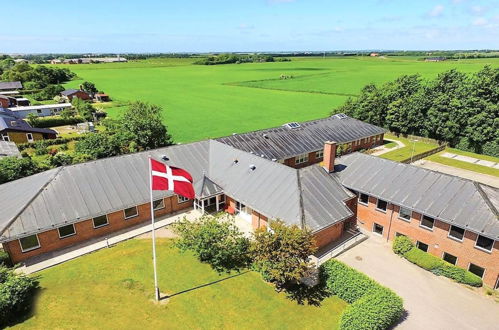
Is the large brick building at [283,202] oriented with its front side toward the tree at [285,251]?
yes

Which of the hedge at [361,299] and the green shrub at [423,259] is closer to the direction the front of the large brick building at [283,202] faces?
the hedge

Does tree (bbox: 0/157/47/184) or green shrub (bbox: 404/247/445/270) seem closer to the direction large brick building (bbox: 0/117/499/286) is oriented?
the green shrub

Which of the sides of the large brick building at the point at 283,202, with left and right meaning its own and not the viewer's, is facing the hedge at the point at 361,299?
front

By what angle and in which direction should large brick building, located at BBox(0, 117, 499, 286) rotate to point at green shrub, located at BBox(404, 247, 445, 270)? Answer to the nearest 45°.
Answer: approximately 90° to its left

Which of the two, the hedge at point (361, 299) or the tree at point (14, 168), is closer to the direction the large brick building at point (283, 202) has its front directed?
the hedge

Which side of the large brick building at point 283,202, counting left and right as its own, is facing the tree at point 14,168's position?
right

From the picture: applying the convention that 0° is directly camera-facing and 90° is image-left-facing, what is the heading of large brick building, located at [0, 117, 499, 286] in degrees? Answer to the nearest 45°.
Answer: approximately 0°

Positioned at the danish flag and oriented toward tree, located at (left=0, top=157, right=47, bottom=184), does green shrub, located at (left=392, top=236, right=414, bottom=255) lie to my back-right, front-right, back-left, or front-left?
back-right

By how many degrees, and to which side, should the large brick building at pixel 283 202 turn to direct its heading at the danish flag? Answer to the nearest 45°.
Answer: approximately 45° to its right

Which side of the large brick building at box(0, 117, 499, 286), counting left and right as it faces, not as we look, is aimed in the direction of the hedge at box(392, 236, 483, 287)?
left
